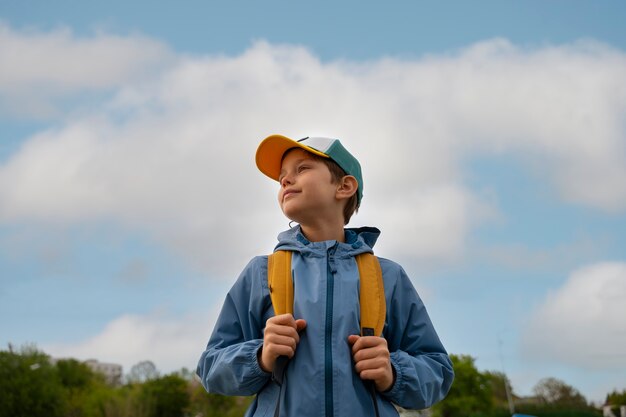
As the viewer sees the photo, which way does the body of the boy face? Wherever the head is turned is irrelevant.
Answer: toward the camera

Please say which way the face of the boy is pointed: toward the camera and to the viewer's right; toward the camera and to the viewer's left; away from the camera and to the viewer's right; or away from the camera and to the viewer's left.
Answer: toward the camera and to the viewer's left
